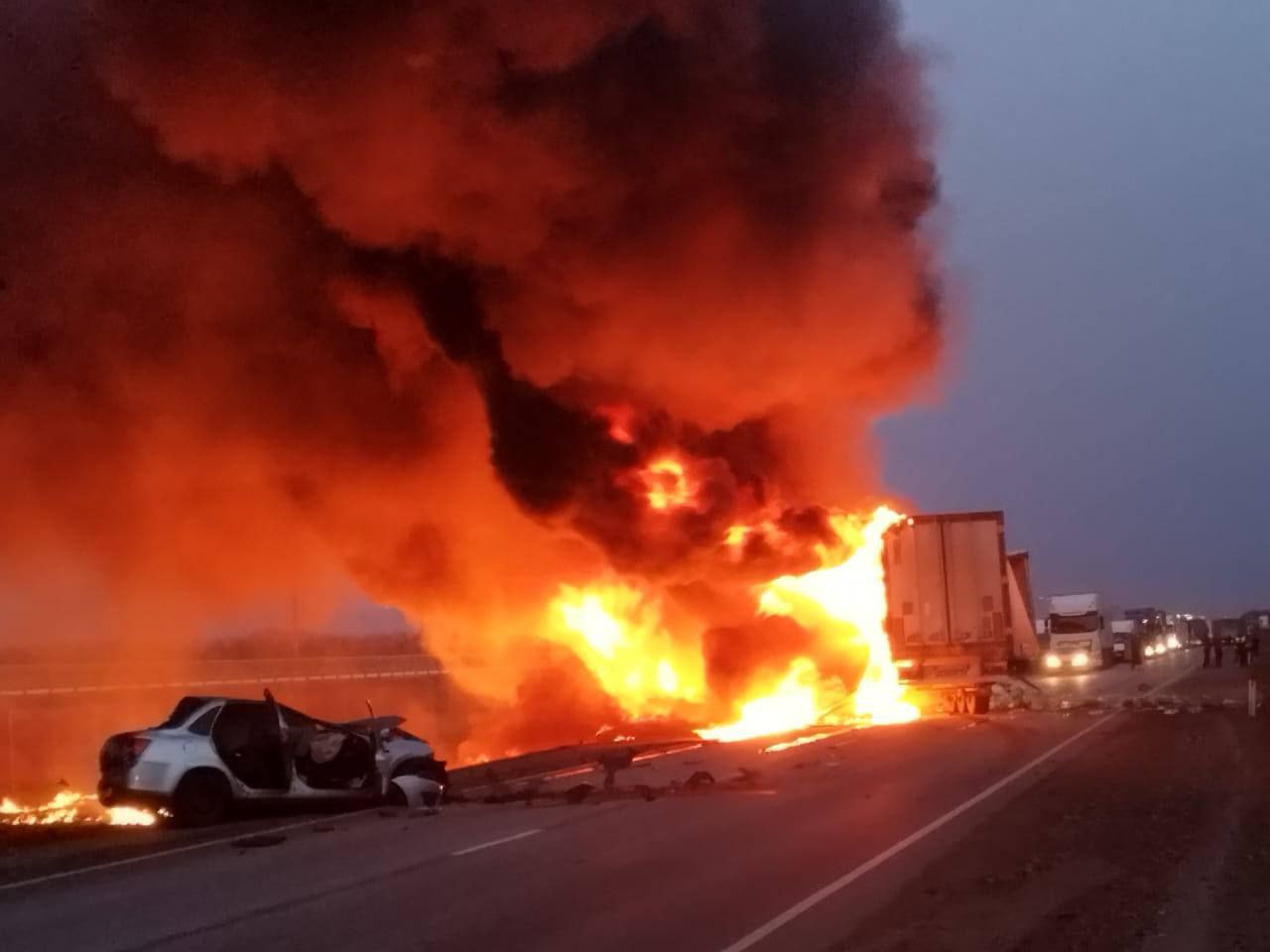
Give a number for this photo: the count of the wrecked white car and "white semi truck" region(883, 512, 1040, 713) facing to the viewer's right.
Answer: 1

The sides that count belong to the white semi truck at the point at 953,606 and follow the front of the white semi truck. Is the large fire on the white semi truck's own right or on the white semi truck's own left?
on the white semi truck's own left

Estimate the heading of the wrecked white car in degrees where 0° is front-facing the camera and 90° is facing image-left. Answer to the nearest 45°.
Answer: approximately 270°

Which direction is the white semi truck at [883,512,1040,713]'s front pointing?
away from the camera

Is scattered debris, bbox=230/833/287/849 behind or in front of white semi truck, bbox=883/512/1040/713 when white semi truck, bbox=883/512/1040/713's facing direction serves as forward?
behind

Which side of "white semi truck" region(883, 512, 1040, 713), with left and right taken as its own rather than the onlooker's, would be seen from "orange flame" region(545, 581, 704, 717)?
left

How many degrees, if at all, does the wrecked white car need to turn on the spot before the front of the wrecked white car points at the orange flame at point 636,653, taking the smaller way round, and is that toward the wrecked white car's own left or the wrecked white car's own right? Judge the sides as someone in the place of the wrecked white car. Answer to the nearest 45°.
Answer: approximately 45° to the wrecked white car's own left

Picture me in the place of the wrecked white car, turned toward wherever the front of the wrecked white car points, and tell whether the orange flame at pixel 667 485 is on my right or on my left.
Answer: on my left
